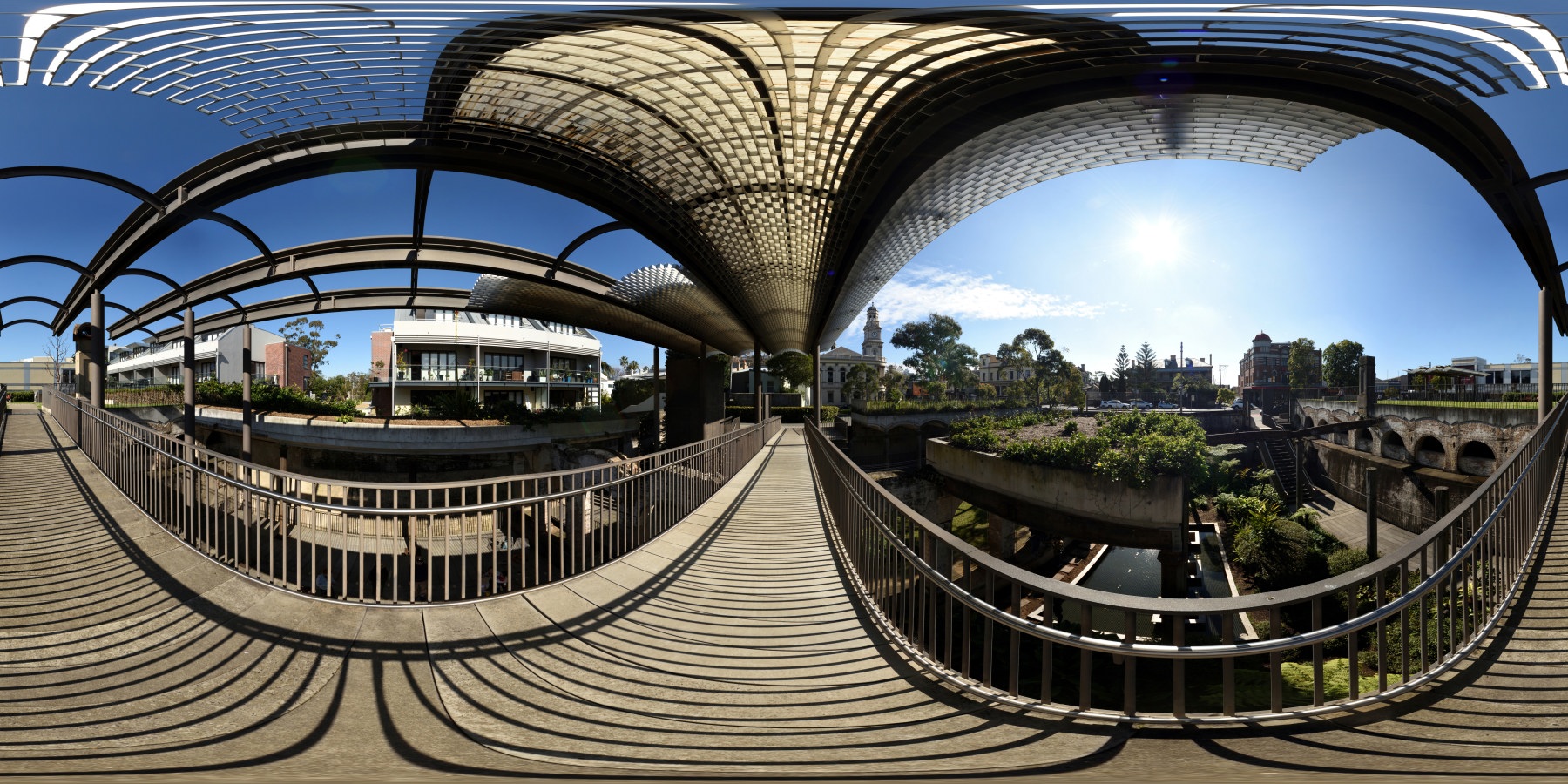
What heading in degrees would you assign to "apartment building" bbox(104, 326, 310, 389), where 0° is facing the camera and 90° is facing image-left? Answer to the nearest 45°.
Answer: approximately 45°

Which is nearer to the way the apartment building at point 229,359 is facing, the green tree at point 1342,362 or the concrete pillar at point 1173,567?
the concrete pillar

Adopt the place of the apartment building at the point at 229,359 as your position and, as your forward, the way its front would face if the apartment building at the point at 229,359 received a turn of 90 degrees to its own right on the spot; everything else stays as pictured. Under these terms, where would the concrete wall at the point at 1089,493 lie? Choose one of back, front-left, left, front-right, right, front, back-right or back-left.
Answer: back-left

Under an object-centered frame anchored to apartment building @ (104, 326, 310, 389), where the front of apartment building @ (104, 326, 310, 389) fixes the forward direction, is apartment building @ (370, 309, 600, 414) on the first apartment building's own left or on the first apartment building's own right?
on the first apartment building's own left

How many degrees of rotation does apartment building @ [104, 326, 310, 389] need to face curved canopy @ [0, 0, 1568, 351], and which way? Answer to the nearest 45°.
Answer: approximately 45° to its left

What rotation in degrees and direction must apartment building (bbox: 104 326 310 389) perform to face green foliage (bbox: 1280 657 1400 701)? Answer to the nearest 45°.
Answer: approximately 45° to its left

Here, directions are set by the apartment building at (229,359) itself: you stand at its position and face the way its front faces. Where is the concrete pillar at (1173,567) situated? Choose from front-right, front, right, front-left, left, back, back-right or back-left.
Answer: front-left
